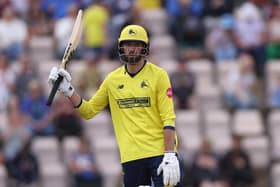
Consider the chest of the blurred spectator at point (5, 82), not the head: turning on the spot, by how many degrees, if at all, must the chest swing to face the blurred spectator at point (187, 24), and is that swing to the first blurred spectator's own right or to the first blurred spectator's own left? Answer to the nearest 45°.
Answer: approximately 90° to the first blurred spectator's own left

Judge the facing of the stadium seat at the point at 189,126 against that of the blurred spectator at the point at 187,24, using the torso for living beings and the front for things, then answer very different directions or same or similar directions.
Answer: same or similar directions

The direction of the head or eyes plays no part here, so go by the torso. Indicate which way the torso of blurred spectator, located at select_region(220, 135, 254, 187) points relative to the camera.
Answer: toward the camera

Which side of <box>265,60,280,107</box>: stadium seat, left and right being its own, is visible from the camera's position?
front

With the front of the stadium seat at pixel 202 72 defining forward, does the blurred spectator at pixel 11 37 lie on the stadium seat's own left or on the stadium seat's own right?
on the stadium seat's own right

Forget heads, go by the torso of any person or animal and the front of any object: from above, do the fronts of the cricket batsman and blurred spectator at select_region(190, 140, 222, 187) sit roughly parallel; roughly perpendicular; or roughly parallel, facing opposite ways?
roughly parallel

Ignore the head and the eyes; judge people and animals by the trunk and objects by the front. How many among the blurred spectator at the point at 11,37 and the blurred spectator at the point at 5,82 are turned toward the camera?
2

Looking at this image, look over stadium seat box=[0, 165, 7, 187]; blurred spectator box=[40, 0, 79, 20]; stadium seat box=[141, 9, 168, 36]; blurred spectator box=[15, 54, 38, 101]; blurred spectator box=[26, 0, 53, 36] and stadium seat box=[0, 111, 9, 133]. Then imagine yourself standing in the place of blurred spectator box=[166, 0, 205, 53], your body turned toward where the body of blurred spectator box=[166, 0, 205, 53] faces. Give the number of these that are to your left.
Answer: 0

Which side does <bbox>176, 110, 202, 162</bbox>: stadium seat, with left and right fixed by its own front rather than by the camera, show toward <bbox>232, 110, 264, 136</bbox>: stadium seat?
left

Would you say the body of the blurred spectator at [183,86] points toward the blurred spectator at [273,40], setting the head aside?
no

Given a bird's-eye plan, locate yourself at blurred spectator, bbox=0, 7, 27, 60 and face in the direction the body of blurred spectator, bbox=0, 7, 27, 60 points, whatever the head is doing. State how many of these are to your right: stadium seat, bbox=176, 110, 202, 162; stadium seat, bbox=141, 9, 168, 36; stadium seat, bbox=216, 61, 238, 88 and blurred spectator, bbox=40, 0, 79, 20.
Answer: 0

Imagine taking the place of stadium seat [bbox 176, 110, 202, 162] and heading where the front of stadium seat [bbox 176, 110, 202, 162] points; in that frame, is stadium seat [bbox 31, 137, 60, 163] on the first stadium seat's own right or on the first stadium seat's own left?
on the first stadium seat's own right

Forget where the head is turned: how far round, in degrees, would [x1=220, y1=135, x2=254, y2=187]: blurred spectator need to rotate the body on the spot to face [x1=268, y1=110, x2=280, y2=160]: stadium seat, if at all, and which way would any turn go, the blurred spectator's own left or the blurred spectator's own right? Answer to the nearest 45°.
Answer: approximately 135° to the blurred spectator's own left

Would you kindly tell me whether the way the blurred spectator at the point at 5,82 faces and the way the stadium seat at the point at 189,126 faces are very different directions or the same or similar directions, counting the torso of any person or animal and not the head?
same or similar directions

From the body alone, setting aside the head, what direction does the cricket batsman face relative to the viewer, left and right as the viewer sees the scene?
facing the viewer
